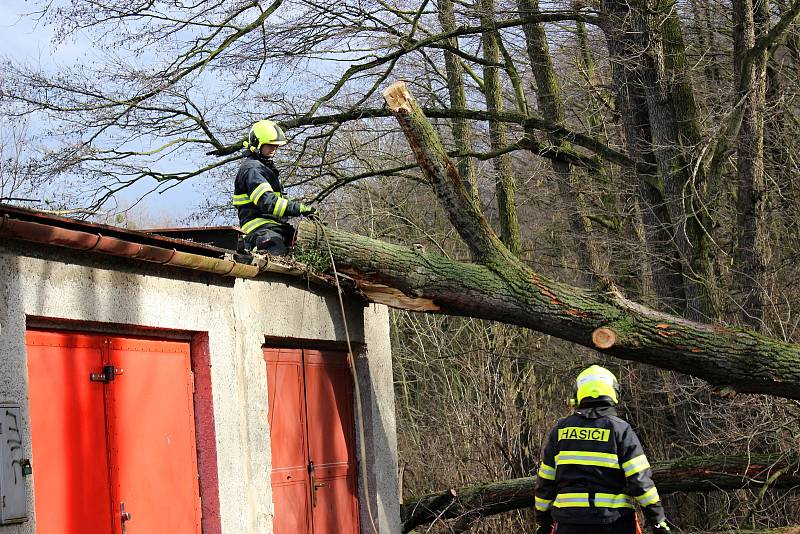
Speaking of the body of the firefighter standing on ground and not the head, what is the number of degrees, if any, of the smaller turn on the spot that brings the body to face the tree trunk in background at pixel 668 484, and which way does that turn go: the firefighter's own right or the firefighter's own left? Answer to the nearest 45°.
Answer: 0° — they already face it

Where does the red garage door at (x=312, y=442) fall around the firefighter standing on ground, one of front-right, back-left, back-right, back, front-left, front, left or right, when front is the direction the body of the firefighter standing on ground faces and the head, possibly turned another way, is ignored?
front-left

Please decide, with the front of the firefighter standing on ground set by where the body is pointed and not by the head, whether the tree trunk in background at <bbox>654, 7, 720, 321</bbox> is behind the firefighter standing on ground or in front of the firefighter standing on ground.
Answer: in front

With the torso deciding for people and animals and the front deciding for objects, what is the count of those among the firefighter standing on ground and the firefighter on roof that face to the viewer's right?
1

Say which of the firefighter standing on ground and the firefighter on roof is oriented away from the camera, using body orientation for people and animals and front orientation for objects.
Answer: the firefighter standing on ground

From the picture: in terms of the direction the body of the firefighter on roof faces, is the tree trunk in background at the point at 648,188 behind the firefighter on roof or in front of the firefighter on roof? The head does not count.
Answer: in front

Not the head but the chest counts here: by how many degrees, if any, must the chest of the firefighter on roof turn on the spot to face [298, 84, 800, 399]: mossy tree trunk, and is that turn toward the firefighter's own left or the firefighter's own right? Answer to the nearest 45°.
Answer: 0° — they already face it

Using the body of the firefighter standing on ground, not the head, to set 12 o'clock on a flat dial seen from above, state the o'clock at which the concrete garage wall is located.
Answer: The concrete garage wall is roughly at 9 o'clock from the firefighter standing on ground.

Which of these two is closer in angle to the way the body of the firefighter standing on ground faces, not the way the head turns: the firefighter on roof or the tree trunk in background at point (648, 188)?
the tree trunk in background

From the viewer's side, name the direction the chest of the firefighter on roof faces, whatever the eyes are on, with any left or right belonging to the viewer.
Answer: facing to the right of the viewer

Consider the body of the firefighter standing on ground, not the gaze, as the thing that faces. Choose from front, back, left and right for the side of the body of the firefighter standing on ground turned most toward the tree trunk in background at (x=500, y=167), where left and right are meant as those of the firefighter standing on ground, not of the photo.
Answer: front

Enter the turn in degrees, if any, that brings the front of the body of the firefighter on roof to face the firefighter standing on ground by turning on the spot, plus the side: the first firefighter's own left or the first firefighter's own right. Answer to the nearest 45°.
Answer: approximately 45° to the first firefighter's own right

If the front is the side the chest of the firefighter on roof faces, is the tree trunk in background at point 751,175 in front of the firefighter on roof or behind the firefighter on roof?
in front

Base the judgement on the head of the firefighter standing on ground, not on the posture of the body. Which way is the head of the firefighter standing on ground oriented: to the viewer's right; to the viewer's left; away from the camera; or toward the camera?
away from the camera

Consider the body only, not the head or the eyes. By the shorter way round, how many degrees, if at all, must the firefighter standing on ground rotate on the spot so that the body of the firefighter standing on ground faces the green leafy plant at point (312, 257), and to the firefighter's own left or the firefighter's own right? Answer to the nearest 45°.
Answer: approximately 45° to the firefighter's own left

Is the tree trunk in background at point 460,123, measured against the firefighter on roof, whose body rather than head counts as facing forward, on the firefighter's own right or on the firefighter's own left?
on the firefighter's own left

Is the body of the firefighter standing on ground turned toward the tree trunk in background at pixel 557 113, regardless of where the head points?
yes

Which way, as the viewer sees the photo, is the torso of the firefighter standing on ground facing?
away from the camera

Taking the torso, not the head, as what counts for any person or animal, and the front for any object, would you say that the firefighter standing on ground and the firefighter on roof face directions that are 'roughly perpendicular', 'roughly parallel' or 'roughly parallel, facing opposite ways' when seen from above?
roughly perpendicular
